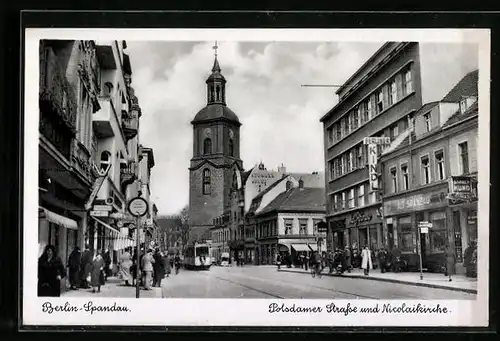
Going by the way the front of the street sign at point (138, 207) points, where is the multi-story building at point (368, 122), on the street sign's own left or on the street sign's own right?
on the street sign's own left

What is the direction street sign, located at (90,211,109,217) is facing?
toward the camera

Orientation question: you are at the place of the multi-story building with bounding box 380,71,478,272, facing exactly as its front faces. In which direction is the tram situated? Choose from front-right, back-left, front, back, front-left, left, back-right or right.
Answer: front-right

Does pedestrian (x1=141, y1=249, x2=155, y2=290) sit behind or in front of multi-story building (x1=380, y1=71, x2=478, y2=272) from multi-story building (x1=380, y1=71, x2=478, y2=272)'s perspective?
in front

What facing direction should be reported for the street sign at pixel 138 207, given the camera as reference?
facing the viewer

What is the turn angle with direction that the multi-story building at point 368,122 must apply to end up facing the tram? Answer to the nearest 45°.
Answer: approximately 45° to its right

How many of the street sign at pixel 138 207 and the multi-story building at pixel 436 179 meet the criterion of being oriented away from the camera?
0
